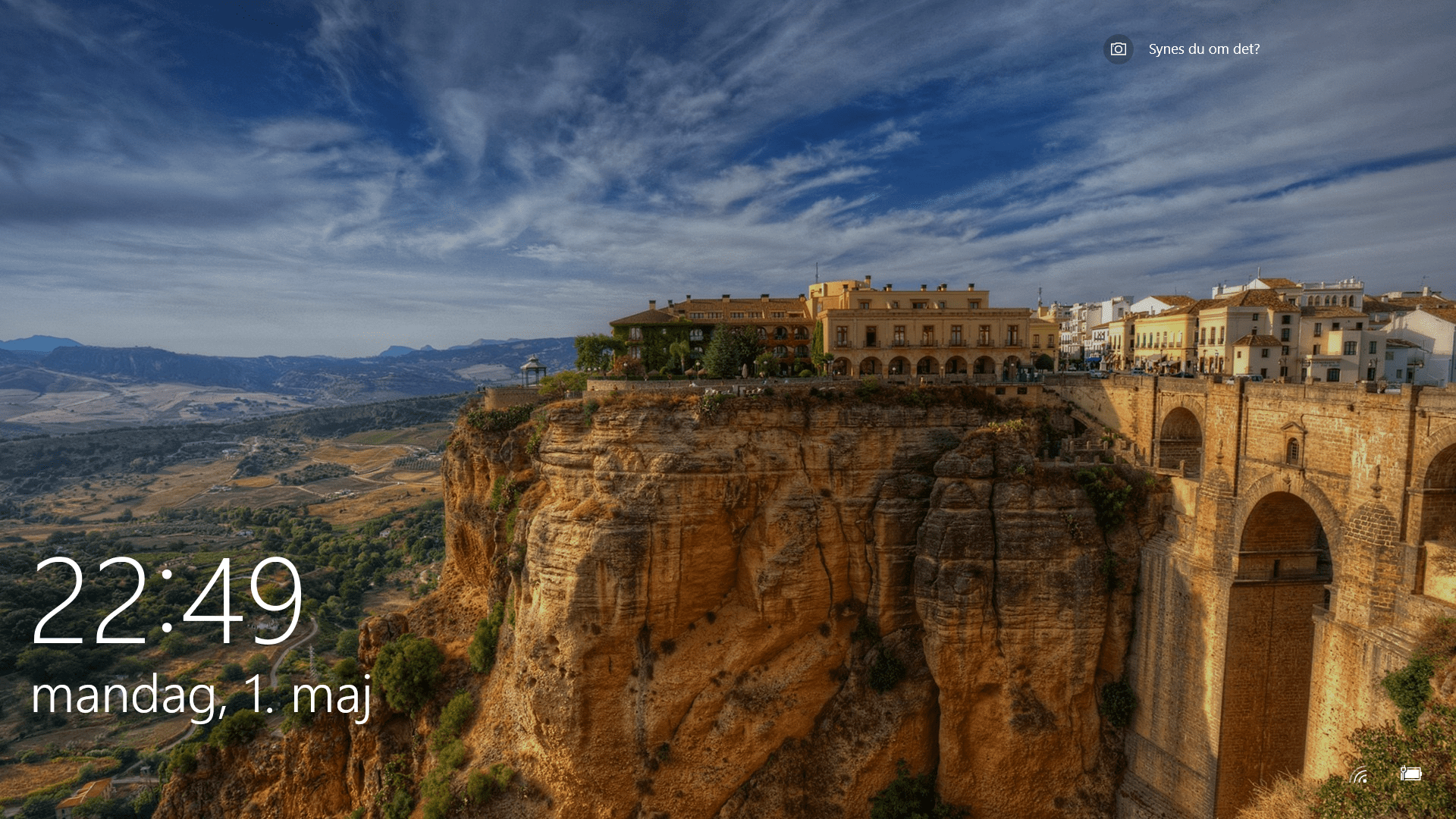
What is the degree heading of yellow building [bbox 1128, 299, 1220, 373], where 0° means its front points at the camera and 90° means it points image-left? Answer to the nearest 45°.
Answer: approximately 45°

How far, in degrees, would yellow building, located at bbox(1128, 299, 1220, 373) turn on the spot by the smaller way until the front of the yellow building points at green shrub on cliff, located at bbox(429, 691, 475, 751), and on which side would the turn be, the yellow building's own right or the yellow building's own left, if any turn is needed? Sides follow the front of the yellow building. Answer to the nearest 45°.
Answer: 0° — it already faces it

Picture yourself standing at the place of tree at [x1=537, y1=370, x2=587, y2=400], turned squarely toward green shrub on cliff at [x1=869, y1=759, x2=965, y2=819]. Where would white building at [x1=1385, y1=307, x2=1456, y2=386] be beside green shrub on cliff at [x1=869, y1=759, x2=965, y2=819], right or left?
left

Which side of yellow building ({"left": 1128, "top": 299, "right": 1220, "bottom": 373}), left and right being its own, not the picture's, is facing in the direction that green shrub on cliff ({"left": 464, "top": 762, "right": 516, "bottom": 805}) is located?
front

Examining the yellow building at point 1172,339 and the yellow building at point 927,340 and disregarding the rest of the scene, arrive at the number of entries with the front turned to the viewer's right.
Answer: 0

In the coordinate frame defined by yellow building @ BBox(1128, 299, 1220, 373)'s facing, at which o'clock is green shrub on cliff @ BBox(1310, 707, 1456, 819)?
The green shrub on cliff is roughly at 10 o'clock from the yellow building.

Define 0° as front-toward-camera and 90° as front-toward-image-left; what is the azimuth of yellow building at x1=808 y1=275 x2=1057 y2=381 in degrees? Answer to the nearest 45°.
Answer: approximately 0°

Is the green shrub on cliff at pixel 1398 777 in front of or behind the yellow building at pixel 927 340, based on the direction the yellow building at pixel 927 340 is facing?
in front

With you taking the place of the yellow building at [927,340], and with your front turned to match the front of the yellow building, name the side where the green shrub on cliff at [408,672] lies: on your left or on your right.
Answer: on your right

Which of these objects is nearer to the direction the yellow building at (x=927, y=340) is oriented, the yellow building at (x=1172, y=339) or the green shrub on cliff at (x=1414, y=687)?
the green shrub on cliff

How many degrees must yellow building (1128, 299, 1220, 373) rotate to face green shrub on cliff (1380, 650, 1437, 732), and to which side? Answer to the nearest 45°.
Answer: approximately 45° to its left
